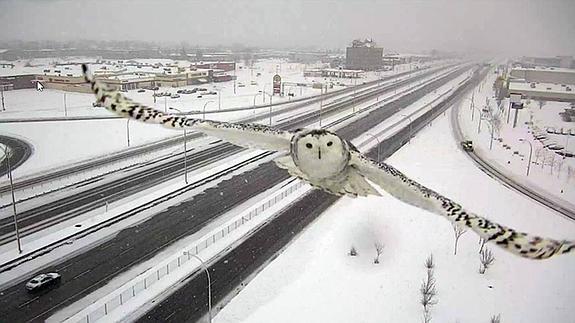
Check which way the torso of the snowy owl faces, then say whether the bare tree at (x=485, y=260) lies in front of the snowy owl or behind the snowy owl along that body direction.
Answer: behind

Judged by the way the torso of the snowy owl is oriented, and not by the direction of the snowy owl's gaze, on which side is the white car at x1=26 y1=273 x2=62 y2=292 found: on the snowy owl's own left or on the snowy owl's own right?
on the snowy owl's own right

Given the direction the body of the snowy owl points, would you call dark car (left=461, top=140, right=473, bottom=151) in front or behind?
behind

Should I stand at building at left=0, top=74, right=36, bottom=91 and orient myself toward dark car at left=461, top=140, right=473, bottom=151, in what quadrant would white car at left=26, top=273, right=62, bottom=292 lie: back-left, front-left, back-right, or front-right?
front-right

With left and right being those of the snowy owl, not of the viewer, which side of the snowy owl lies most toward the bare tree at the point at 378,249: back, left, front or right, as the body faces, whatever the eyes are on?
back

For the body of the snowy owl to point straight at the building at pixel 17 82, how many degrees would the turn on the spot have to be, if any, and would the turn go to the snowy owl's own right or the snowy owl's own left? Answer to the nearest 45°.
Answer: approximately 135° to the snowy owl's own right

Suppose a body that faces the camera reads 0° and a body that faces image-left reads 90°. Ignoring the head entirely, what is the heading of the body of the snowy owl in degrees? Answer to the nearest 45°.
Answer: approximately 0°

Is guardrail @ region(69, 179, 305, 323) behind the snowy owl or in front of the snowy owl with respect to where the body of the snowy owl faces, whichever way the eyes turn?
behind

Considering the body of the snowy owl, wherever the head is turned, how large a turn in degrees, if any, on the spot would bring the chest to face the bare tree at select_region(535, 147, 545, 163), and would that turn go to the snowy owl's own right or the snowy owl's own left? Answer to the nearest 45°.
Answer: approximately 135° to the snowy owl's own left
